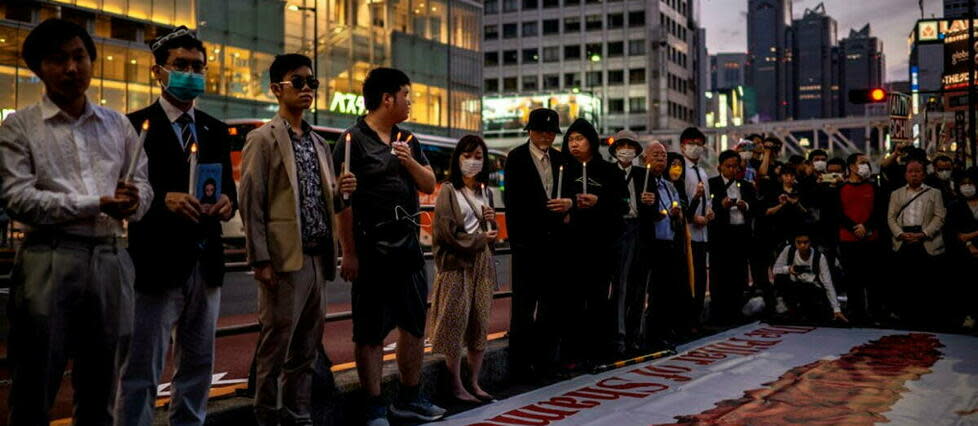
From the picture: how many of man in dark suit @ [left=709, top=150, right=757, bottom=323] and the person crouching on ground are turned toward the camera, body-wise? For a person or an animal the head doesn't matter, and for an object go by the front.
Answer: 2

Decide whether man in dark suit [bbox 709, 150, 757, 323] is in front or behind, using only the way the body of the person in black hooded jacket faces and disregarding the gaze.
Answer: behind

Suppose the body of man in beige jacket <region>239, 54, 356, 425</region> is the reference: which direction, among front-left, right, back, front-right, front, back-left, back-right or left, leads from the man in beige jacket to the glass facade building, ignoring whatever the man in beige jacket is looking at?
back-left

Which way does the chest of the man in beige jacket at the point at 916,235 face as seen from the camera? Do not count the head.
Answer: toward the camera

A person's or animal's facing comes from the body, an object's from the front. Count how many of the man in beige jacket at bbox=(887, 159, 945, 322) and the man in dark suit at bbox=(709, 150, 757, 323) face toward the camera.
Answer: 2

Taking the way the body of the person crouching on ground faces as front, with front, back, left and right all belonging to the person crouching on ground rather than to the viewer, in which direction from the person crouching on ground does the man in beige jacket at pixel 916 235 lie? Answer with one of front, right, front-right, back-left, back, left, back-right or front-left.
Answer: left

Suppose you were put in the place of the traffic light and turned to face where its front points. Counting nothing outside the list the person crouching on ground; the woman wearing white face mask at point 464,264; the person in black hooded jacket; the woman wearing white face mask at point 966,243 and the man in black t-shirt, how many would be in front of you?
5

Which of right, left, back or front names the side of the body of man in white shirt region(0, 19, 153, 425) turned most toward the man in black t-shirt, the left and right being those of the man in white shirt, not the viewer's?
left

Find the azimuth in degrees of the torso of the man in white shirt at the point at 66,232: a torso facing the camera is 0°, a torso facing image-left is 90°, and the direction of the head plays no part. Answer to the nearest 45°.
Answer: approximately 315°

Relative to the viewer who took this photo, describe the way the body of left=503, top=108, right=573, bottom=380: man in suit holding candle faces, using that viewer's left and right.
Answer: facing the viewer and to the right of the viewer

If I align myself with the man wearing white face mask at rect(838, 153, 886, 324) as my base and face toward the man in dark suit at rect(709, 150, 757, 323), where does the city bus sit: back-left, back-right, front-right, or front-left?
front-right

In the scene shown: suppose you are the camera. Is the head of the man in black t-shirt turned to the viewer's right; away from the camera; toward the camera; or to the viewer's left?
to the viewer's right
